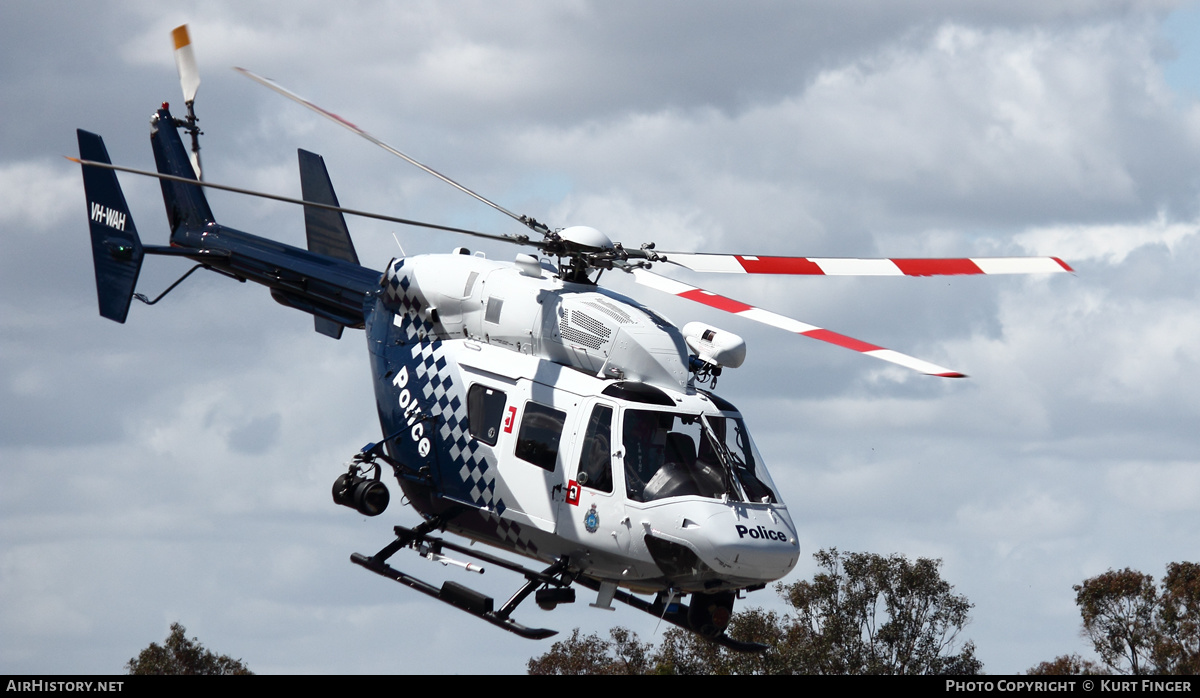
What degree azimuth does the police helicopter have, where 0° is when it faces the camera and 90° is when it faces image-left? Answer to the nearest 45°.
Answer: approximately 315°
